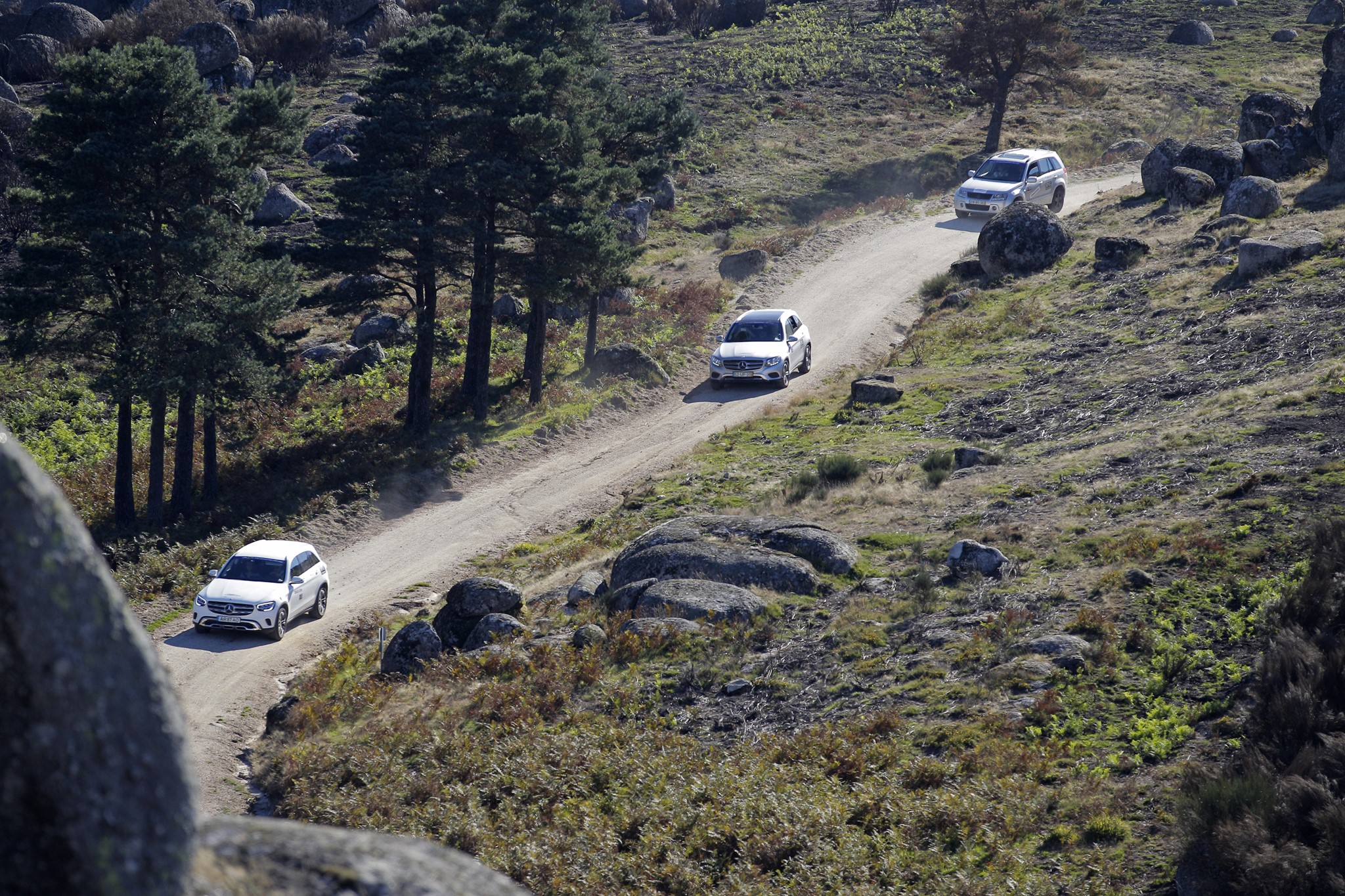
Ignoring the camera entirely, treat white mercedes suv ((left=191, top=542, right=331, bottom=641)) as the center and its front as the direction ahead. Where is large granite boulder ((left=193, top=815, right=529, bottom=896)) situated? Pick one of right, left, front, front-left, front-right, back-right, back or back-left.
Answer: front-left

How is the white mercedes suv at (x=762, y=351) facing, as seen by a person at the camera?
facing the viewer and to the left of the viewer

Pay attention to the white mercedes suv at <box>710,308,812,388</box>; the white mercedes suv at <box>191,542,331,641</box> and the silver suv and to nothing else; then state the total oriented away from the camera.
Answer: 0

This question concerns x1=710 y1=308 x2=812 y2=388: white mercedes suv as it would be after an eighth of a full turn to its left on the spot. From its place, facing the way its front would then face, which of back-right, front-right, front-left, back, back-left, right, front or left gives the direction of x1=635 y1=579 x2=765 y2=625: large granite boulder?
front

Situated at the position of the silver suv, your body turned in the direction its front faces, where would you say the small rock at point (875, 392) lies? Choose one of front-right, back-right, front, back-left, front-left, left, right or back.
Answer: front-left

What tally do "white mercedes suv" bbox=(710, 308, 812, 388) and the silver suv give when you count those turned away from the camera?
0

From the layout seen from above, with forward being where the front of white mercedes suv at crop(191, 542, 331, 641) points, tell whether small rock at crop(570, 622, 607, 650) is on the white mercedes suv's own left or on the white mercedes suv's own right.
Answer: on the white mercedes suv's own left

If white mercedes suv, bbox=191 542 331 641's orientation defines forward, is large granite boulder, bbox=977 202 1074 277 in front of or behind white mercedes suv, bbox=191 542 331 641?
behind

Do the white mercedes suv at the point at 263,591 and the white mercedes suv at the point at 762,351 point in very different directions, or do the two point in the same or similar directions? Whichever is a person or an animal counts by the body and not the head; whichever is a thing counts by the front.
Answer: same or similar directions

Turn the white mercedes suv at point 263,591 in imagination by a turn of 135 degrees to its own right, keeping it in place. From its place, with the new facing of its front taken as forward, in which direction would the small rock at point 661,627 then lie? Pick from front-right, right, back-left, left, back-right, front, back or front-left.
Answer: back-right
